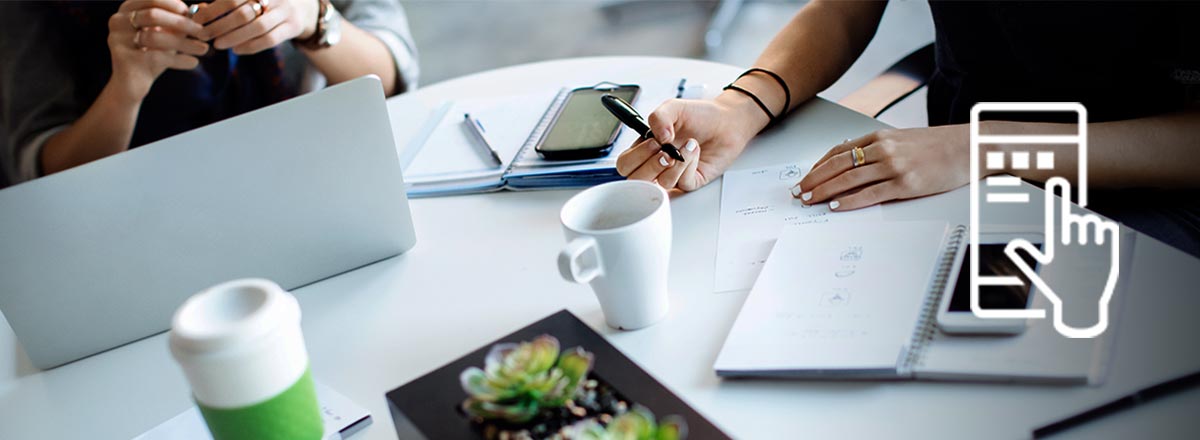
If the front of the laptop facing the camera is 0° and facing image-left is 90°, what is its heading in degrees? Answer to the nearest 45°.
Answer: approximately 135°
